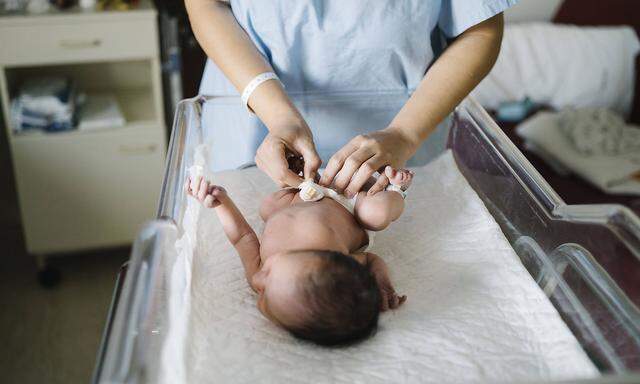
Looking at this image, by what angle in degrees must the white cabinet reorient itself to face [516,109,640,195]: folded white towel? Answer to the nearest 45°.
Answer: approximately 90° to its left

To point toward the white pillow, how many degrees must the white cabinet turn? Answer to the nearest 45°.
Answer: approximately 90° to its left

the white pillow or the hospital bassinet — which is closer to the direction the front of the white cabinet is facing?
the hospital bassinet

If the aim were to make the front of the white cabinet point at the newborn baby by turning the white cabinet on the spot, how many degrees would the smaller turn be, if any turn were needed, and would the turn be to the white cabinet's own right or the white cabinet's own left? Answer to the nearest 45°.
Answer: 0° — it already faces them

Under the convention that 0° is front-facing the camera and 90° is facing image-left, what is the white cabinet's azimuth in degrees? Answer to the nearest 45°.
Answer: approximately 0°

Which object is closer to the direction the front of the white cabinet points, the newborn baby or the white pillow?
the newborn baby

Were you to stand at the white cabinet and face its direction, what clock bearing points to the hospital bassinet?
The hospital bassinet is roughly at 11 o'clock from the white cabinet.
